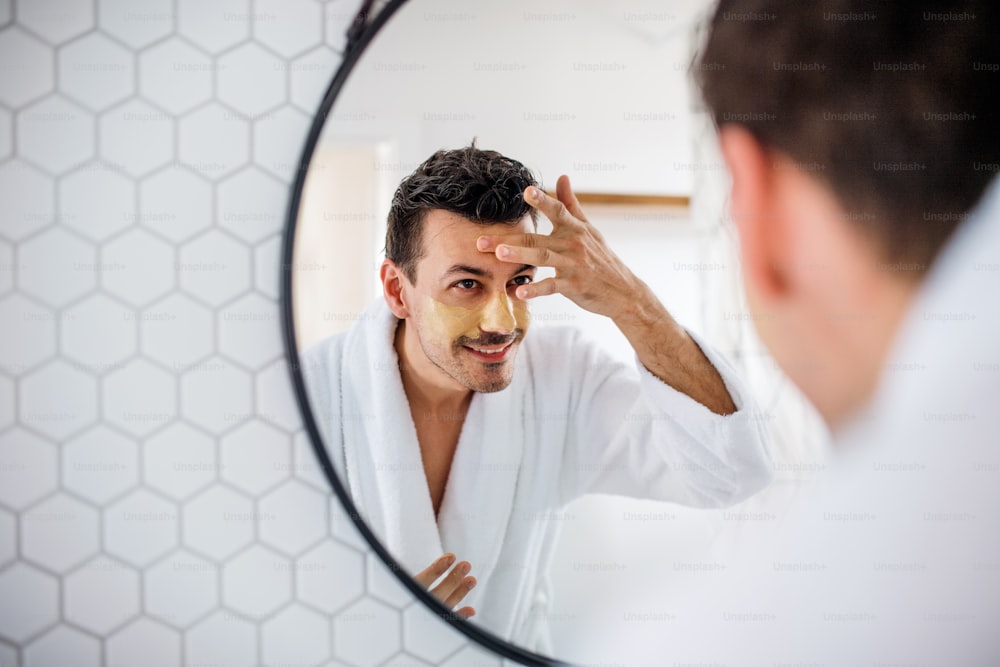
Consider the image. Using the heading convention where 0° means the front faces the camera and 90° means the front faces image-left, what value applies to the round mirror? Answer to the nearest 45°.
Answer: approximately 0°
